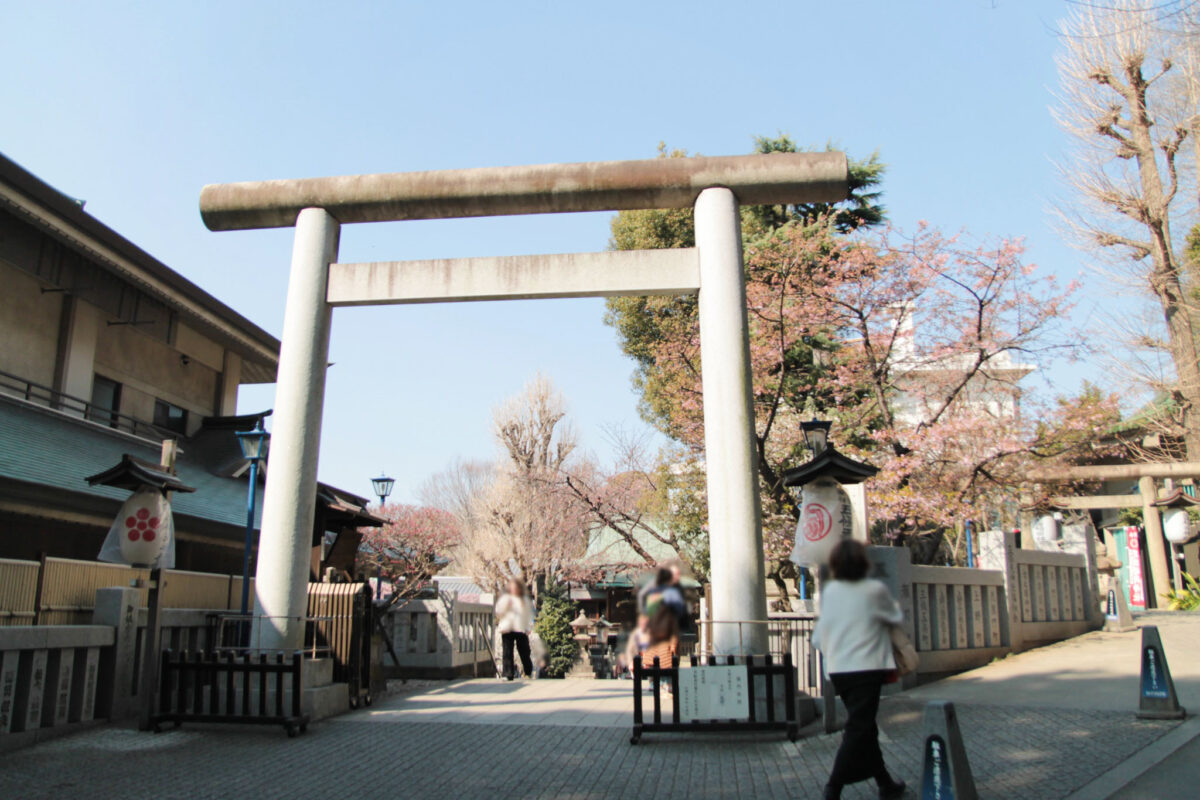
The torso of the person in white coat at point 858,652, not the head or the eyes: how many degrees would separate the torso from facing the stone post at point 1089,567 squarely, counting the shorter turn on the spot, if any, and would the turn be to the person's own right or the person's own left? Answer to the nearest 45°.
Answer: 0° — they already face it

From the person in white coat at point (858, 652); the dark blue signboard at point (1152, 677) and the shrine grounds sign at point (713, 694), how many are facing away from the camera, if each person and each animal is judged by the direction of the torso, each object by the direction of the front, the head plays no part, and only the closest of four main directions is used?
1

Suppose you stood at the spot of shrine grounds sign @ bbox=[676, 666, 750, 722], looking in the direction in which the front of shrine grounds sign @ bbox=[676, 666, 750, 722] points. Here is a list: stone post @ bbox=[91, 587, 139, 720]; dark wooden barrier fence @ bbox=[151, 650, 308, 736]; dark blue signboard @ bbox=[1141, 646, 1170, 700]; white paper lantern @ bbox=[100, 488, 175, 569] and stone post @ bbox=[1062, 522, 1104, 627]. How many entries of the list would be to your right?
3

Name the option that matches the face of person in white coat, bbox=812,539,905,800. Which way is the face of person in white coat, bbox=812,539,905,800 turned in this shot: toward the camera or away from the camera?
away from the camera

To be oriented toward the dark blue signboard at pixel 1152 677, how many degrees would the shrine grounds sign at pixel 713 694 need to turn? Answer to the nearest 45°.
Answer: approximately 90° to its left

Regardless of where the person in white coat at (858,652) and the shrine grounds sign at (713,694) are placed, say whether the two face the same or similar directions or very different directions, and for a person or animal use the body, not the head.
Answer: very different directions

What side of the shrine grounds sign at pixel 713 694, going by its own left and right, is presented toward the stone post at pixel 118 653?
right

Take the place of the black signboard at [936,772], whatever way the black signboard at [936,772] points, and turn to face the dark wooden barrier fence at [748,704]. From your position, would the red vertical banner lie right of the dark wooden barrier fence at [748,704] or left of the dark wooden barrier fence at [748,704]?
right

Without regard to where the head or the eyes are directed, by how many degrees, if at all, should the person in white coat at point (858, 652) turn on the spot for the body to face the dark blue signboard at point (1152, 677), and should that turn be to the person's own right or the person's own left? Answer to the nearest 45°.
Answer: approximately 45° to the person's own right

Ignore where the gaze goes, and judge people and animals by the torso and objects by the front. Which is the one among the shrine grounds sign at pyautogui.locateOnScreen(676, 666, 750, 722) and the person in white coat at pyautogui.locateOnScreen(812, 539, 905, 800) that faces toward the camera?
the shrine grounds sign

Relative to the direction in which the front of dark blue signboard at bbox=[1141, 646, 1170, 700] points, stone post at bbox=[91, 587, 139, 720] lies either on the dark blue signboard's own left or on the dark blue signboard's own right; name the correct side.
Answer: on the dark blue signboard's own right

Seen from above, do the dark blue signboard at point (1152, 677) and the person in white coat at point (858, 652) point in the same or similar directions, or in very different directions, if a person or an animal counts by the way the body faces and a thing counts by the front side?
very different directions

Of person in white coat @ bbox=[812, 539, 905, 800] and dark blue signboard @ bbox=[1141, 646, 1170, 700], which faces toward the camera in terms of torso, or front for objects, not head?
the dark blue signboard

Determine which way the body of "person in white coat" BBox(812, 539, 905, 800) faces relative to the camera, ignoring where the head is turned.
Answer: away from the camera

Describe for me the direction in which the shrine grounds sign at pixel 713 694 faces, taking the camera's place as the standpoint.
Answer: facing the viewer
